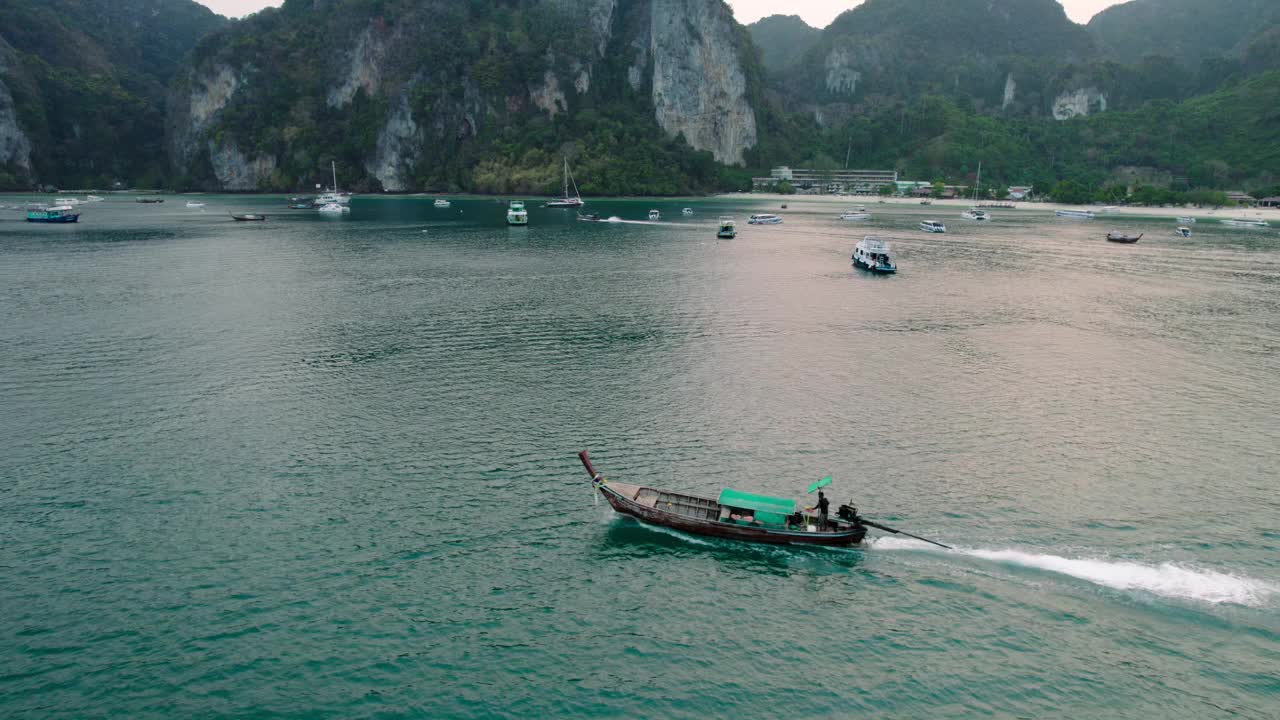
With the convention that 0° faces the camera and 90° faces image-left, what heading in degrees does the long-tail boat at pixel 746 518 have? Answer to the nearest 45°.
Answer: approximately 90°
